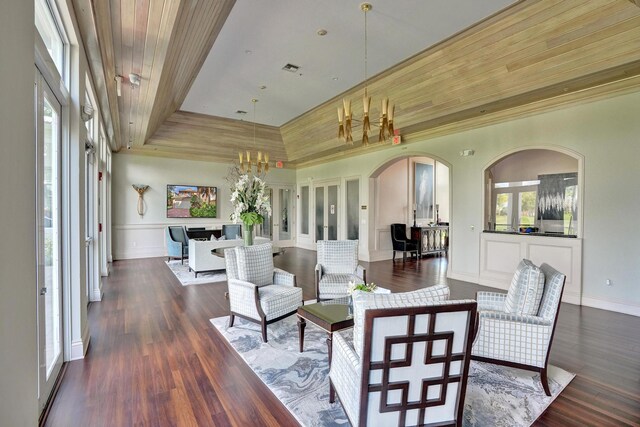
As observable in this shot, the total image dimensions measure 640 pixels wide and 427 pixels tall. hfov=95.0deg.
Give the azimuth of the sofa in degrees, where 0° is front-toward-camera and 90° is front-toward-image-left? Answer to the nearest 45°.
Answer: approximately 180°

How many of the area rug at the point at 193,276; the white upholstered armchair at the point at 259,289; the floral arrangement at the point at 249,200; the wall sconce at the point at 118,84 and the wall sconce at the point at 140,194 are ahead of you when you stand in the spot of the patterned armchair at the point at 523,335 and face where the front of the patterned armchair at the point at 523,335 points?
5

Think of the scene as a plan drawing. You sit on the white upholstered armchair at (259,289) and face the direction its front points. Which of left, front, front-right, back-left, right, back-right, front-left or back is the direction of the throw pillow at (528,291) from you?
front

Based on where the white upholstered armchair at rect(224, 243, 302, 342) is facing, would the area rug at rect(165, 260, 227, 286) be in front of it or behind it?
behind

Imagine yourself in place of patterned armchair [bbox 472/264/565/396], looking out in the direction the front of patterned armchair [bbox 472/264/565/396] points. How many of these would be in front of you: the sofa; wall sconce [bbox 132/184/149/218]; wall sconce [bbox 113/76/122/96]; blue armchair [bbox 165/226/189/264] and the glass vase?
5

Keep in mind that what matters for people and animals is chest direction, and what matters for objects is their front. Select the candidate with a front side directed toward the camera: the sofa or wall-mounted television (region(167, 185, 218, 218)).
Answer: the wall-mounted television

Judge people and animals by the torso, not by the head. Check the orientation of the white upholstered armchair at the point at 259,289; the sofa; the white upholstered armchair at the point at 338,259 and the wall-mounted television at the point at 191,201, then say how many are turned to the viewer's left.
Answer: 0

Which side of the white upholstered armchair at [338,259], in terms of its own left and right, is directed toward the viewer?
front

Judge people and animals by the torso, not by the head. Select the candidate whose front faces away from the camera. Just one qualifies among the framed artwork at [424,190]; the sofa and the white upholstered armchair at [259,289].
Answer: the sofa

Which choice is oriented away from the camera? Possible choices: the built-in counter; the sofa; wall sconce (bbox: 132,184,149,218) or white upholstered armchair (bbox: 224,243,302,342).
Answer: the sofa

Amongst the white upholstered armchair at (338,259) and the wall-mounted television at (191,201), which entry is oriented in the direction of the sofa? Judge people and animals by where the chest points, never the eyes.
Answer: the wall-mounted television

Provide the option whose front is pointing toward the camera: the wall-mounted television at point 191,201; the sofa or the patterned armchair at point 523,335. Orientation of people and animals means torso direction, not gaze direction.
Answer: the wall-mounted television

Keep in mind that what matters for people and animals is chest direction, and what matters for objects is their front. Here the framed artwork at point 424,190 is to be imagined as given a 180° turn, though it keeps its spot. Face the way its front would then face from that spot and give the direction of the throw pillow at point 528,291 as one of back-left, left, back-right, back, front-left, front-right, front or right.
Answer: back

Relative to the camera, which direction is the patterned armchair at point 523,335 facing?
to the viewer's left

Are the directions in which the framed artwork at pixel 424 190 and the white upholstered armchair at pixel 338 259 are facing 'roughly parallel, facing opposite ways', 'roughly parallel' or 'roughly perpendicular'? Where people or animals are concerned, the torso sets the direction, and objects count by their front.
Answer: roughly parallel

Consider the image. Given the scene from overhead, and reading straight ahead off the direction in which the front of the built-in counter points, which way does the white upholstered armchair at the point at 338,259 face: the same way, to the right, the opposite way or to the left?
to the left

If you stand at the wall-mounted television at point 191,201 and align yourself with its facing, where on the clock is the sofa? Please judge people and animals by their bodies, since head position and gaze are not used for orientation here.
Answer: The sofa is roughly at 12 o'clock from the wall-mounted television.

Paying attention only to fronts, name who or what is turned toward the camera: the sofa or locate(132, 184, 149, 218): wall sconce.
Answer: the wall sconce

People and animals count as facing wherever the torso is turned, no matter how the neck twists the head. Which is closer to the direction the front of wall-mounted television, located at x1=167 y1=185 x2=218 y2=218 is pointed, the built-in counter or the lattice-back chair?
the lattice-back chair

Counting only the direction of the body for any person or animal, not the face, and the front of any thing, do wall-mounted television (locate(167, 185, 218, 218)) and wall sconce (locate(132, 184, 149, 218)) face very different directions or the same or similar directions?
same or similar directions

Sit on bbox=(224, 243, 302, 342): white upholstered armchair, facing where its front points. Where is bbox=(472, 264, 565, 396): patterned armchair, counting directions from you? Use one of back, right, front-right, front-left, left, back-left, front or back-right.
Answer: front
